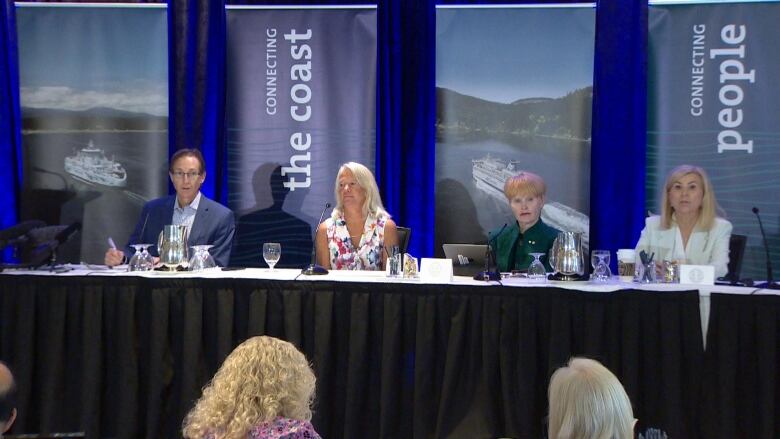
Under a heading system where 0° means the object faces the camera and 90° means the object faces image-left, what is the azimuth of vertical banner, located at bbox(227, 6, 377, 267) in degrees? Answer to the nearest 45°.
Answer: approximately 0°

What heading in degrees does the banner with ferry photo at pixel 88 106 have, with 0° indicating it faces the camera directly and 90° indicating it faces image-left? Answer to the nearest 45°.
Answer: approximately 0°

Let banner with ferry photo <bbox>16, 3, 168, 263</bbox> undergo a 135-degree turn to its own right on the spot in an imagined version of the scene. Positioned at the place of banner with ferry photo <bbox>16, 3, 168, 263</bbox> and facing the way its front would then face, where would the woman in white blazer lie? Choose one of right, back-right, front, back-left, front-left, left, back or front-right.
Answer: back

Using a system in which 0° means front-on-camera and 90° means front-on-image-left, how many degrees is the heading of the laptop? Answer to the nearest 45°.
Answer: approximately 180°
